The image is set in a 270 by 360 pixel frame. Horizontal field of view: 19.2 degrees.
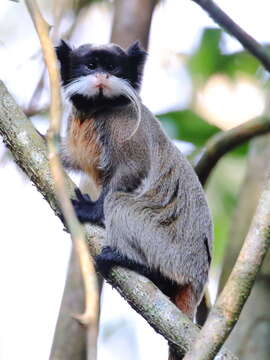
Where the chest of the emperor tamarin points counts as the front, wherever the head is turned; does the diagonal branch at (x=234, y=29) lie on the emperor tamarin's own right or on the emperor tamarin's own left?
on the emperor tamarin's own left

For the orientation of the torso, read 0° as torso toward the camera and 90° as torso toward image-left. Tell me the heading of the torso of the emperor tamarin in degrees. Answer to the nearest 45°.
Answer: approximately 45°

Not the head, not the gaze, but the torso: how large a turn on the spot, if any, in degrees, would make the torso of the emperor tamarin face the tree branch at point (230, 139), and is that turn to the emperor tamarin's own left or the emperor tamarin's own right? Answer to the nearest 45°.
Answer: approximately 135° to the emperor tamarin's own left
